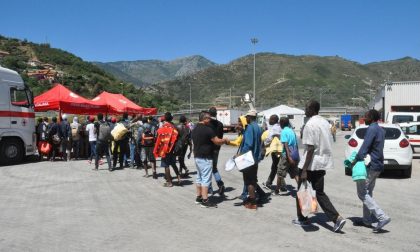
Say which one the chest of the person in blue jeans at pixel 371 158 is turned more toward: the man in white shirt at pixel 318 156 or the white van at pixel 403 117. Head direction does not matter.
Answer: the man in white shirt

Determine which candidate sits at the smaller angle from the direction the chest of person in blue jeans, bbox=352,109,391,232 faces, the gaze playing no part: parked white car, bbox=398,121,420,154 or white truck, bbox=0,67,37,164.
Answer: the white truck

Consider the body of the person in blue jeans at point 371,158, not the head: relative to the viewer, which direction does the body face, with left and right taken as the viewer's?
facing to the left of the viewer

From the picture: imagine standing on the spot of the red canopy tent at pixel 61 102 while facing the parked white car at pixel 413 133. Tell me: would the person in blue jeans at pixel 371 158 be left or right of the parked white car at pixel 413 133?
right

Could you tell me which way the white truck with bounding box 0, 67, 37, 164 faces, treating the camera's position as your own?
facing to the right of the viewer

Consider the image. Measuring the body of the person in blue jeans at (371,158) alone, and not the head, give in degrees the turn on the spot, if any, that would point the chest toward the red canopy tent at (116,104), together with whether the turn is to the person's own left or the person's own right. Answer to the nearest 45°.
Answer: approximately 45° to the person's own right

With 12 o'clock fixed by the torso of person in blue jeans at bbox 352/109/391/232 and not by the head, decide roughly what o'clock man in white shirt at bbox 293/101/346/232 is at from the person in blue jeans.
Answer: The man in white shirt is roughly at 11 o'clock from the person in blue jeans.
